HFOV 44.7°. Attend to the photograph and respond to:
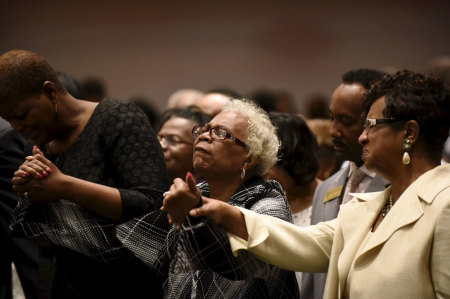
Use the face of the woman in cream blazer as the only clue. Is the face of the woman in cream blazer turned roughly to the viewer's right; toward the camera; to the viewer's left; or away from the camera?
to the viewer's left

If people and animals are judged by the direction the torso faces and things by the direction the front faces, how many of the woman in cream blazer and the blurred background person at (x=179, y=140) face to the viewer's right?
0

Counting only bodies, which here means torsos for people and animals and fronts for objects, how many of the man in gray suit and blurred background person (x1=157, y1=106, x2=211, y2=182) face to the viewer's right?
0

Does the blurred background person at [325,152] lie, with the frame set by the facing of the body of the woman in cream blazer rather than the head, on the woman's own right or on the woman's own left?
on the woman's own right

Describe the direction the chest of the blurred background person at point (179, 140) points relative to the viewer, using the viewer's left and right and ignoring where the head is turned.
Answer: facing the viewer and to the left of the viewer

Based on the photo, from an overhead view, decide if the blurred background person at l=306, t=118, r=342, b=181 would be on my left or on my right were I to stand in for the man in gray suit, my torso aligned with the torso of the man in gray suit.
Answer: on my right

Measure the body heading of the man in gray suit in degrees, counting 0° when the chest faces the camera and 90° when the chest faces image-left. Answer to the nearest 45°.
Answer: approximately 45°

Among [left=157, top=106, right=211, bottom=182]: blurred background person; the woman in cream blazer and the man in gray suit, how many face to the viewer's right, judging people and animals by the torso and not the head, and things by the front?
0

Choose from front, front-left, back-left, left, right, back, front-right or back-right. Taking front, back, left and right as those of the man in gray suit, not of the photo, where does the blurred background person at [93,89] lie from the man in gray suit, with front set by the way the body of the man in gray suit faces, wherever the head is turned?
right

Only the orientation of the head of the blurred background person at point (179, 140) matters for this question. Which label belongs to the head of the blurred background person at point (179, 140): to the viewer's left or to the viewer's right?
to the viewer's left

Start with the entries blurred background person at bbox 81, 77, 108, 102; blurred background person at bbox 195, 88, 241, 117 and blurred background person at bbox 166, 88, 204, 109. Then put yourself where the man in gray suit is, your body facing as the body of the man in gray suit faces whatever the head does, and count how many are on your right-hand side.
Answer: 3

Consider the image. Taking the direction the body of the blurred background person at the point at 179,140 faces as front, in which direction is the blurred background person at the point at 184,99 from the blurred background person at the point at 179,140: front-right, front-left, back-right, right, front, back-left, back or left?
back-right
